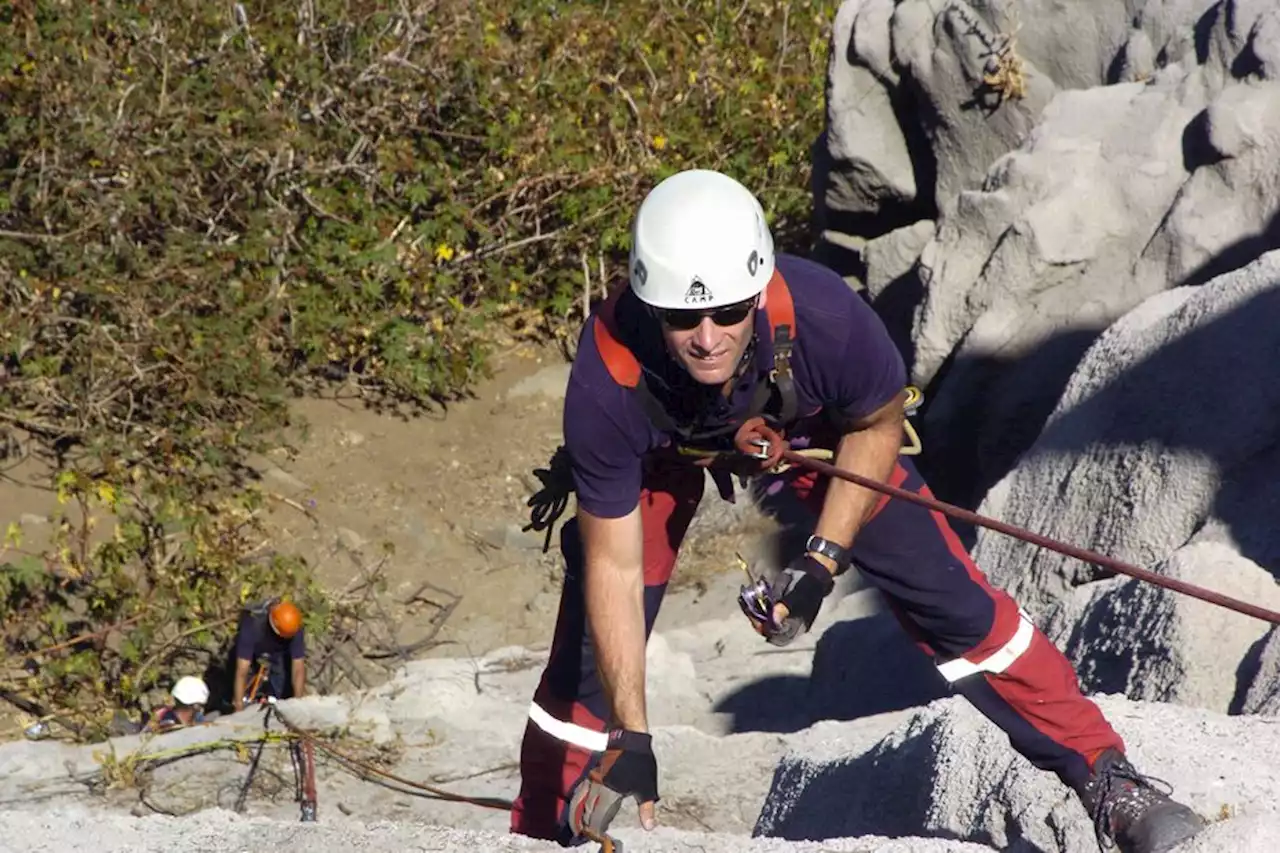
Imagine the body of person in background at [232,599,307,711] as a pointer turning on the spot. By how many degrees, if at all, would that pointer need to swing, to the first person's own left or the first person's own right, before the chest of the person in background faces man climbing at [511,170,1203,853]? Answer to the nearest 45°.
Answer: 0° — they already face them

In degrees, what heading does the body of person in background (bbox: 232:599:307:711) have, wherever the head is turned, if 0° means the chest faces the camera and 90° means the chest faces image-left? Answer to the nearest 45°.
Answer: approximately 0°

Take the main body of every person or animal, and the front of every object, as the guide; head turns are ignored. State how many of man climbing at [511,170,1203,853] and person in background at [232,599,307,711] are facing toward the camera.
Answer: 2

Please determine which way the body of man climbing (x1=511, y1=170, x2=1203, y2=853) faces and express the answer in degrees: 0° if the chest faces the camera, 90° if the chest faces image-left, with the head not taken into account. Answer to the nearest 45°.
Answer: approximately 0°

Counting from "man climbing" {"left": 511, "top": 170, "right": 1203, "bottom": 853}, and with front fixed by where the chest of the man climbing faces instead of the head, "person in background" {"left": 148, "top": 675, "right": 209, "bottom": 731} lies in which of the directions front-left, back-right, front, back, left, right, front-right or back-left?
back-right
